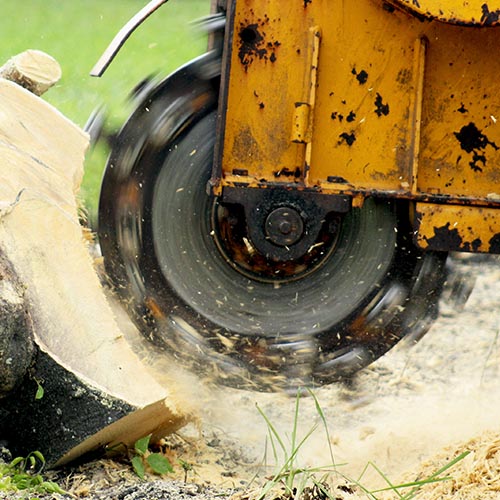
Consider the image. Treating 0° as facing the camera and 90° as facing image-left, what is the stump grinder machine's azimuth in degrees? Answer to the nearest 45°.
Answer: approximately 90°

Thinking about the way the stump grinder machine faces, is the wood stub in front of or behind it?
in front

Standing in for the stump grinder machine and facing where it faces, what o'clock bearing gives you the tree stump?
The tree stump is roughly at 11 o'clock from the stump grinder machine.
